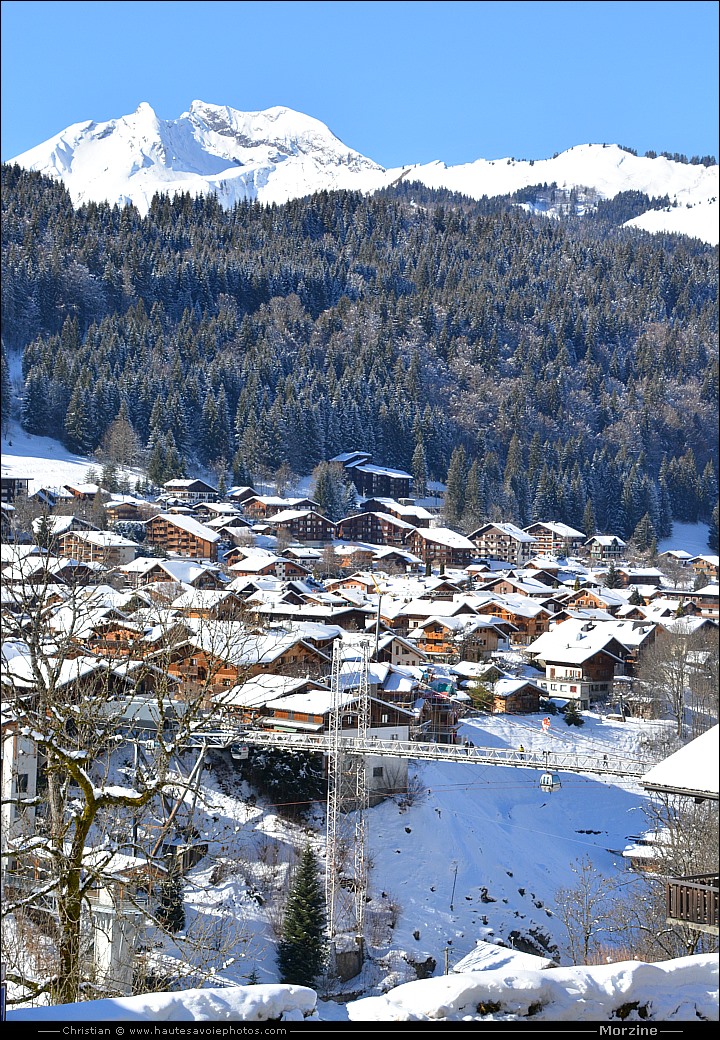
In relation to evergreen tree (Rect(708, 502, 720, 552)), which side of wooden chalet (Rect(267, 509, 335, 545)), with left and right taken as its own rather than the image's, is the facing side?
left

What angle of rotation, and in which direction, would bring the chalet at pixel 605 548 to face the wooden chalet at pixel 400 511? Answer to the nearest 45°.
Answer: approximately 90° to its right

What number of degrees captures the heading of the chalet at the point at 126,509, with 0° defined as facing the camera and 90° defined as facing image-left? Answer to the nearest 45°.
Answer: approximately 0°

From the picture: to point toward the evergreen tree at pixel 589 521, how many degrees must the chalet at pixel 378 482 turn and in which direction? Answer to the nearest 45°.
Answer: approximately 45° to its left

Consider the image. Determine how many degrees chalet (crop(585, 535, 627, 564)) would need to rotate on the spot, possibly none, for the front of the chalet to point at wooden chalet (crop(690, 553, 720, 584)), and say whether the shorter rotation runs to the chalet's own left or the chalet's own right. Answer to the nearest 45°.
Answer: approximately 45° to the chalet's own left

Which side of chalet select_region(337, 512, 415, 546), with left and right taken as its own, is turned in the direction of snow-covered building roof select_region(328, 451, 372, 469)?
back

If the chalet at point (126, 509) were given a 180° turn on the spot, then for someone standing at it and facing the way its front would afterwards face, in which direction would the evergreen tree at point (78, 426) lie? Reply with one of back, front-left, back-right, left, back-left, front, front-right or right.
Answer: front

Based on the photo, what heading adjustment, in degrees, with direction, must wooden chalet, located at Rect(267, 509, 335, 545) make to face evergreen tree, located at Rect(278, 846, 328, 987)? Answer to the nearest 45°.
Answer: approximately 45° to its right

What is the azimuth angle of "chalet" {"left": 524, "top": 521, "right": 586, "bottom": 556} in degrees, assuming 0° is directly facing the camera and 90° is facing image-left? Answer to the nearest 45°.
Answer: approximately 45°

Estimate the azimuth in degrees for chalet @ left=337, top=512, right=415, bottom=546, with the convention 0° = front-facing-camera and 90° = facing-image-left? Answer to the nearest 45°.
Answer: approximately 0°
